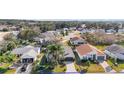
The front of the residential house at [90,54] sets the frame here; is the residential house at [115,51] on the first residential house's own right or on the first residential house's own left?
on the first residential house's own left

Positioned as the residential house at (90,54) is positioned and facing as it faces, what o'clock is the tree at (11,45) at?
The tree is roughly at 3 o'clock from the residential house.

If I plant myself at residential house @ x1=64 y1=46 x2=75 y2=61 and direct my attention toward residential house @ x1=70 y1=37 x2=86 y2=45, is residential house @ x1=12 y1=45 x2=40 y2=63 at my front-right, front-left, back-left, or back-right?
back-left

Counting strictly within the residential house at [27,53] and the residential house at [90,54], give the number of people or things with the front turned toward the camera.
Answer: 2

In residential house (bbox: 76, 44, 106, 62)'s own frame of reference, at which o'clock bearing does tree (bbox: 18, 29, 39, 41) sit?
The tree is roughly at 3 o'clock from the residential house.

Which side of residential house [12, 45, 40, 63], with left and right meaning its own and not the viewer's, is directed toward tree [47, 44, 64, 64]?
left

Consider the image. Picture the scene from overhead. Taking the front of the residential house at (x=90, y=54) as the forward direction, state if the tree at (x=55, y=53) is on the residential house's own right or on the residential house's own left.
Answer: on the residential house's own right

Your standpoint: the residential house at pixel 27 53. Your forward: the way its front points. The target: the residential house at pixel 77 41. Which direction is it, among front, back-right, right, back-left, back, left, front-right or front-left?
left

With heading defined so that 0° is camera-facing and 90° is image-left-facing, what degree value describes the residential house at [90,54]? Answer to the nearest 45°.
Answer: approximately 0°

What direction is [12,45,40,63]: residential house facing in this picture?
toward the camera
